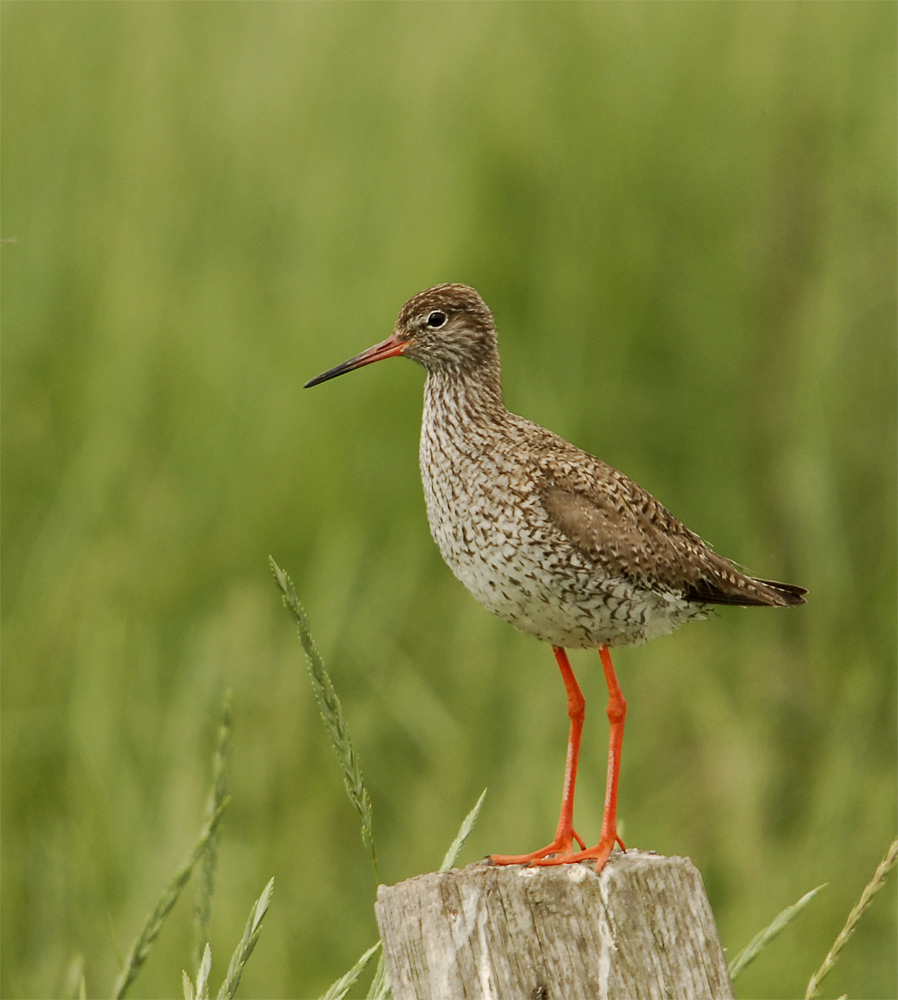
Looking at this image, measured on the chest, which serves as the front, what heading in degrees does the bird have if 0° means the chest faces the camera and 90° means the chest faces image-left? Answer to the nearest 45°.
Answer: approximately 90°

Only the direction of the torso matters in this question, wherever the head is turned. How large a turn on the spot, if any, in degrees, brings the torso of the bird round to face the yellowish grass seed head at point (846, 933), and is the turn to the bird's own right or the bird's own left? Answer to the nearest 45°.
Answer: approximately 180°

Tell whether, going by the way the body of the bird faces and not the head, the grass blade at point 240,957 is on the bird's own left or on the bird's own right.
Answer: on the bird's own left

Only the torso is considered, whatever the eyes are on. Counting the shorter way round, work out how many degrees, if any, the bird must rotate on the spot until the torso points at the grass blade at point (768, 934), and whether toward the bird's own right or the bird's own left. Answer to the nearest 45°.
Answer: approximately 180°

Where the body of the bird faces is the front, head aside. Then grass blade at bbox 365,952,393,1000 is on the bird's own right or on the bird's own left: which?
on the bird's own left
